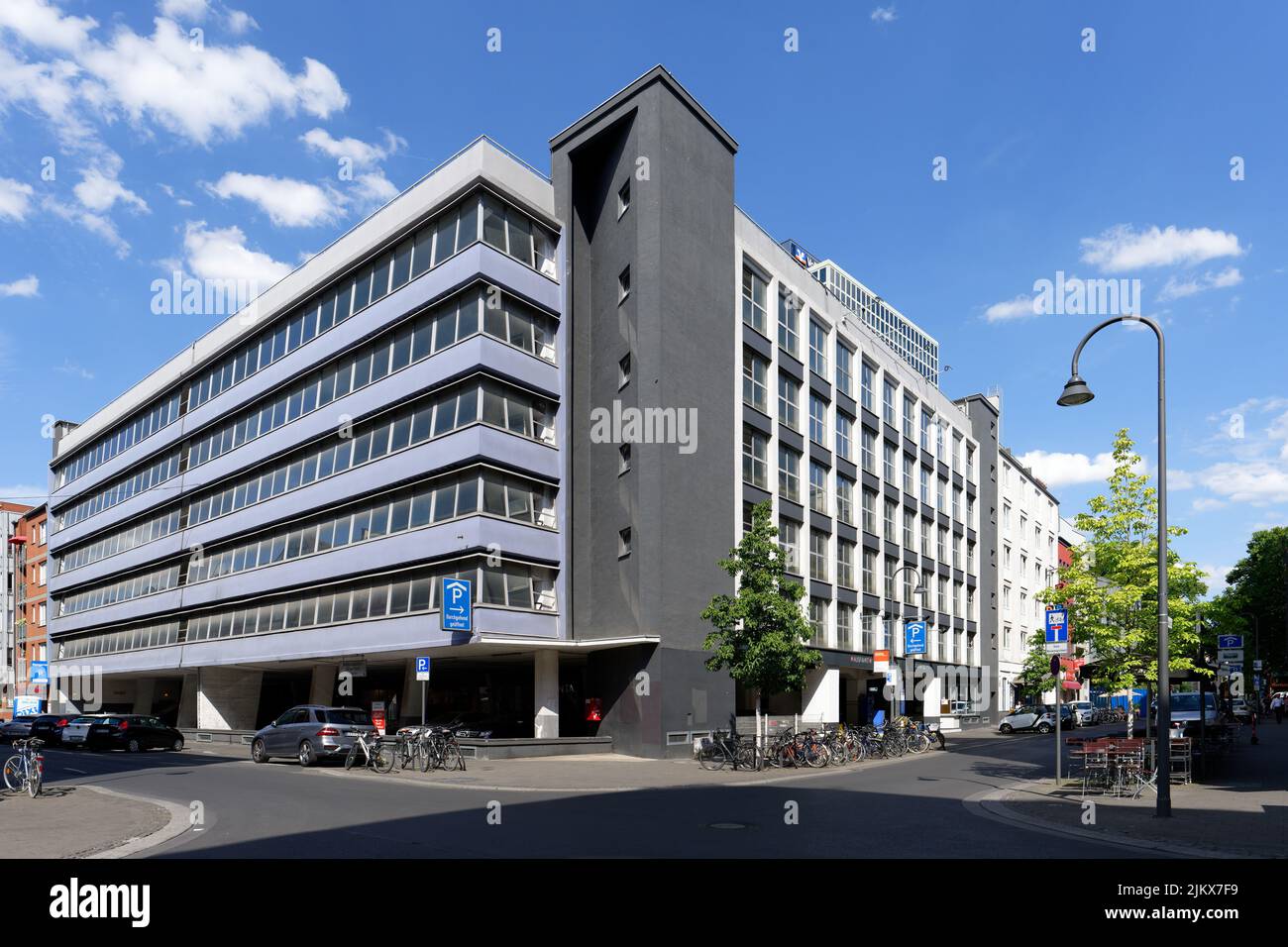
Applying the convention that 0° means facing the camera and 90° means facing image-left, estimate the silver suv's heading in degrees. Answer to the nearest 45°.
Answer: approximately 135°

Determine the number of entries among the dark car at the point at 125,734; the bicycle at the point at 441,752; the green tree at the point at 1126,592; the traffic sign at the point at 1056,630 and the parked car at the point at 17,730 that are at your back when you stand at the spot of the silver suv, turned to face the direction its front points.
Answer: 3

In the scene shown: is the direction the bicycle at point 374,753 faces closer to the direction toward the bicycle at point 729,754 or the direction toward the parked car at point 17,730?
the parked car

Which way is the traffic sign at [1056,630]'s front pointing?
toward the camera

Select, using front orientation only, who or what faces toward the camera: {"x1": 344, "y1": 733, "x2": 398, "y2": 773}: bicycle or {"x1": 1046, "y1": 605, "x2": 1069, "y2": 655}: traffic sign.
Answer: the traffic sign

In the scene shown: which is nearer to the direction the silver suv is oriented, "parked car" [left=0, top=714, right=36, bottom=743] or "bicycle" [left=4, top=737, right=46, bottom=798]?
the parked car

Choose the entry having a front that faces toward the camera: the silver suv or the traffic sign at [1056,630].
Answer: the traffic sign

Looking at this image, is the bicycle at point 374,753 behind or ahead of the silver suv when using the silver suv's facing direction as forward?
behind

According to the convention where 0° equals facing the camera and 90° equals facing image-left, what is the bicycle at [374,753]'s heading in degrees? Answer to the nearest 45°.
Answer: approximately 135°

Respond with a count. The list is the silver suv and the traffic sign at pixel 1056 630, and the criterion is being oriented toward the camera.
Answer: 1
